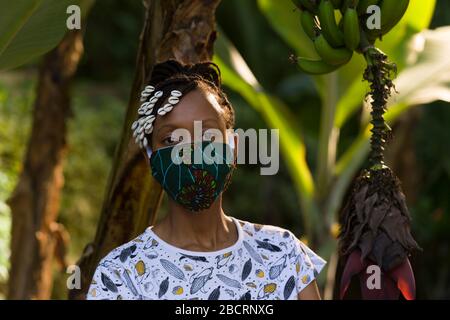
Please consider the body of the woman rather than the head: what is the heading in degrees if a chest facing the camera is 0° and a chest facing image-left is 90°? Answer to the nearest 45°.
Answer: approximately 0°

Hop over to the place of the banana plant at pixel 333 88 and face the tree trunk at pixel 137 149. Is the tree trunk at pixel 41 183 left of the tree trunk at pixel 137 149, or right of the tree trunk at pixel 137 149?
right

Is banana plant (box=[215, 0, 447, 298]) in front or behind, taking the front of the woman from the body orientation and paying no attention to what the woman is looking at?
behind

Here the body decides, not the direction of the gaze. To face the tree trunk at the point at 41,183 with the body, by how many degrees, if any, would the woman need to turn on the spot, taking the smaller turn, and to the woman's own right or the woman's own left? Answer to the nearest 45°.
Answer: approximately 180°

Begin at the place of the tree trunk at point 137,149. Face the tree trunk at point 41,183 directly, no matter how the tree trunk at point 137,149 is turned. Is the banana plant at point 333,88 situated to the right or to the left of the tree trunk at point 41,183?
right

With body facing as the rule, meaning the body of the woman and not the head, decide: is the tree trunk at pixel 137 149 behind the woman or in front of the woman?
behind
